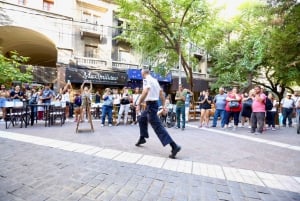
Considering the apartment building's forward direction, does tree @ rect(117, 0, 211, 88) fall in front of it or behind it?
in front

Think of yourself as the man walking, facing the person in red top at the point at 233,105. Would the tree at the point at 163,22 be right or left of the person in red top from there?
left

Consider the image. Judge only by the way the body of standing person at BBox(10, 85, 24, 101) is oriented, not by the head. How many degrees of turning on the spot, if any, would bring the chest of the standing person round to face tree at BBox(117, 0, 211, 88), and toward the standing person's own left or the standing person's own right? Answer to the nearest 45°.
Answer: approximately 90° to the standing person's own left

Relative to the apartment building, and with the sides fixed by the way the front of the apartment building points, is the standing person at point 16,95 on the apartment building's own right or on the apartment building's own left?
on the apartment building's own right

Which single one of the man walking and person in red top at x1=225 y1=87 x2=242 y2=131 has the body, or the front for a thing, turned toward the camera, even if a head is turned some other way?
the person in red top

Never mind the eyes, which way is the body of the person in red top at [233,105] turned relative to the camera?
toward the camera

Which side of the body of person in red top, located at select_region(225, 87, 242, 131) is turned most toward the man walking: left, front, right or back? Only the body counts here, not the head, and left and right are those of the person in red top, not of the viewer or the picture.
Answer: front

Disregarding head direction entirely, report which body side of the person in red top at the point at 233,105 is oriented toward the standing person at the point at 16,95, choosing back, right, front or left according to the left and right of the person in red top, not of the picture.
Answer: right

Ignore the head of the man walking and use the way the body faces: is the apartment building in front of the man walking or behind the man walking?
in front

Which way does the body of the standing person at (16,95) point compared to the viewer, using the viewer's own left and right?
facing the viewer

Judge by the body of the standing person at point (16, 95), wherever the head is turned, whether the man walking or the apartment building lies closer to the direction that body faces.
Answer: the man walking

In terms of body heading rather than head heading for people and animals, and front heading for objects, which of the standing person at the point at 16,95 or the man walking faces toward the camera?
the standing person
